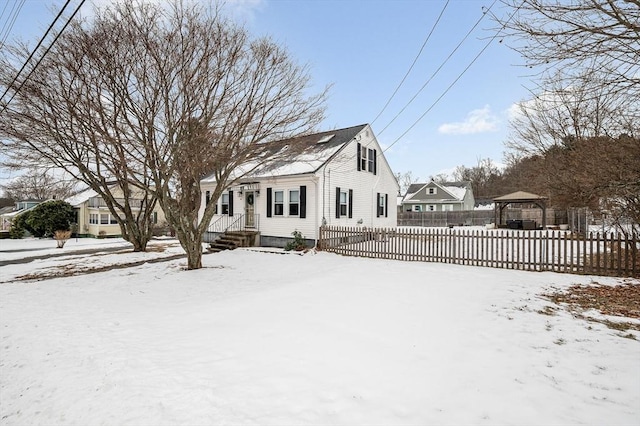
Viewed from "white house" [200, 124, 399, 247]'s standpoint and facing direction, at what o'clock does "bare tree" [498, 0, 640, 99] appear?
The bare tree is roughly at 10 o'clock from the white house.

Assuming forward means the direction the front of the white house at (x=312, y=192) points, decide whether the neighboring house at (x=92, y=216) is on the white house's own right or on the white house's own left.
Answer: on the white house's own right

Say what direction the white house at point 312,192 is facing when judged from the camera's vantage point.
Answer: facing the viewer and to the left of the viewer

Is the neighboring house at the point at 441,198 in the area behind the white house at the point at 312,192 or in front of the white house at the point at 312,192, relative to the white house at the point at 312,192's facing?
behind

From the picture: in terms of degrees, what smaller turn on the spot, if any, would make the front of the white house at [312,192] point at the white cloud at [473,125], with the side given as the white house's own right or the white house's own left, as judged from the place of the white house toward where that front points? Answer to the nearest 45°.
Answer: approximately 180°

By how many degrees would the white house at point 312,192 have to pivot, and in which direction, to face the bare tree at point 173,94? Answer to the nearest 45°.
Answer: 0° — it already faces it

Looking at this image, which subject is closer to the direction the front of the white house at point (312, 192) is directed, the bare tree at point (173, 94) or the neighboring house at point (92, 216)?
the bare tree

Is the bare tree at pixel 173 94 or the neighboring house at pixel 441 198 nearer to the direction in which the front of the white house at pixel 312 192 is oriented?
the bare tree
